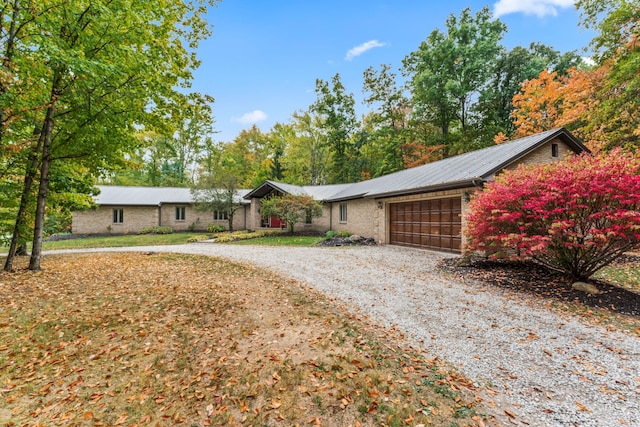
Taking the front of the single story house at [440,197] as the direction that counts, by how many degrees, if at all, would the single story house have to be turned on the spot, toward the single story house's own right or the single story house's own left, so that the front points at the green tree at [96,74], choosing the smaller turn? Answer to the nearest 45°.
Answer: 0° — it already faces it

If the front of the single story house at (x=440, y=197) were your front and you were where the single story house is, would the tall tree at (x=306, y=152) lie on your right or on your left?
on your right

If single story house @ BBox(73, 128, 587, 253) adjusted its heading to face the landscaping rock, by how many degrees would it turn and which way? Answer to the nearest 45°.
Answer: approximately 45° to its left

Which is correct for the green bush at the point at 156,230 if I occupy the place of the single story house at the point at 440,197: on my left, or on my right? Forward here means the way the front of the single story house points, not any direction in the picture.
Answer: on my right

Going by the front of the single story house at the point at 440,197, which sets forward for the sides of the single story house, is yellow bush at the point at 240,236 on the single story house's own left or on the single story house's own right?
on the single story house's own right

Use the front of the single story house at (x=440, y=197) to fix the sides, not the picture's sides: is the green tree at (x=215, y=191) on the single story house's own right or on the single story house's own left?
on the single story house's own right

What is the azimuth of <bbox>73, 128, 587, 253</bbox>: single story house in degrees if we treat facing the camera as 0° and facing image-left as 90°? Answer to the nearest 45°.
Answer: approximately 45°

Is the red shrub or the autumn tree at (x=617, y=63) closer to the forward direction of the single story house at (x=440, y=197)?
the red shrub

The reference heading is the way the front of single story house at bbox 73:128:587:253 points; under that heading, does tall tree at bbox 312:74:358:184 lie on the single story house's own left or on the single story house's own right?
on the single story house's own right

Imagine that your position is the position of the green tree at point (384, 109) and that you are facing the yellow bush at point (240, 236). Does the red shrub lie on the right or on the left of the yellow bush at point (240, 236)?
left

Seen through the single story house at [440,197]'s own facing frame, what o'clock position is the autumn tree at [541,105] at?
The autumn tree is roughly at 6 o'clock from the single story house.

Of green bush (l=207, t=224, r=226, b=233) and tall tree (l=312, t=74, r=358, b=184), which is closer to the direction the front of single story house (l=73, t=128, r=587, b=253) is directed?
the green bush
